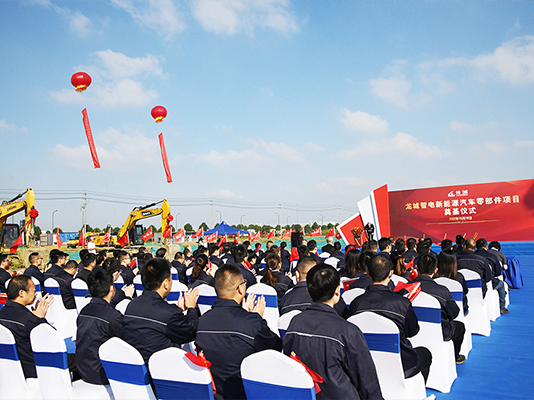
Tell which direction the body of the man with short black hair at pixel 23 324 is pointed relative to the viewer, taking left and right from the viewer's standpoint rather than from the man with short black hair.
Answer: facing away from the viewer and to the right of the viewer

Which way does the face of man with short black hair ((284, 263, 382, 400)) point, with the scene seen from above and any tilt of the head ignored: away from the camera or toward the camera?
away from the camera

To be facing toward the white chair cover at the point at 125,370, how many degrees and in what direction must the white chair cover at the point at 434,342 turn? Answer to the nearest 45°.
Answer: approximately 180°

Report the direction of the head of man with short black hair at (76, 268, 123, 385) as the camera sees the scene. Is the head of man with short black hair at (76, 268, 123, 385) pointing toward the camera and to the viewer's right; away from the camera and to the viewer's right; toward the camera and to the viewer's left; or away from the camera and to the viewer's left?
away from the camera and to the viewer's right

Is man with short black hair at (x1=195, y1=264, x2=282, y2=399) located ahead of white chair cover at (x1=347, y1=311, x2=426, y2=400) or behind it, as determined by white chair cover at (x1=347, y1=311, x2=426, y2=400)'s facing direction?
behind

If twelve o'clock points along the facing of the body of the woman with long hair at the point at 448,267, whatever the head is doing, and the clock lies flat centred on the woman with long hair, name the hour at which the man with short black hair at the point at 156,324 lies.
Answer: The man with short black hair is roughly at 7 o'clock from the woman with long hair.

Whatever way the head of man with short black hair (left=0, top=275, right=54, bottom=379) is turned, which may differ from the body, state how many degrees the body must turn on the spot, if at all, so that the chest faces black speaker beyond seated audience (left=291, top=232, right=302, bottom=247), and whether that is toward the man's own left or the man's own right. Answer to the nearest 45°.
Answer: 0° — they already face them

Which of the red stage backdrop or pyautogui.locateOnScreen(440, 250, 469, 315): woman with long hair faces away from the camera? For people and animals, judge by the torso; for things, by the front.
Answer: the woman with long hair

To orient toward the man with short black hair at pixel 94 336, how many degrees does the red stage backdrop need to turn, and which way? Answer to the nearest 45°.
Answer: approximately 45° to its left

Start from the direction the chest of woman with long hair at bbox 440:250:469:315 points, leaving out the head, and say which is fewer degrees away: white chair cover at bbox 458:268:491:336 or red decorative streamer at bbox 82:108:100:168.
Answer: the white chair cover

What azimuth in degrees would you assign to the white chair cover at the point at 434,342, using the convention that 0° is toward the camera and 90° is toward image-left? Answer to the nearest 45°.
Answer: approximately 225°
